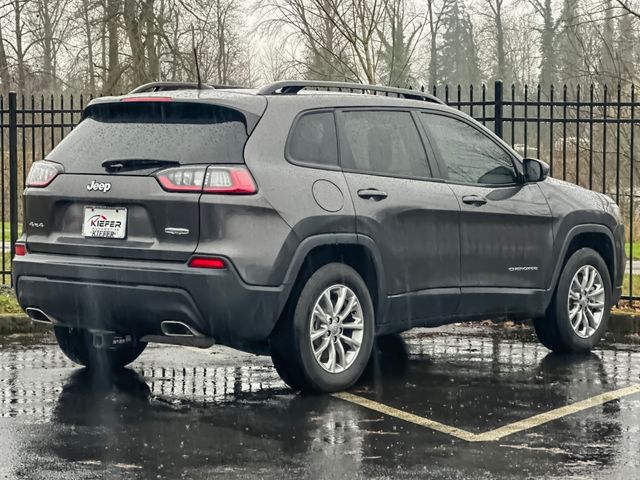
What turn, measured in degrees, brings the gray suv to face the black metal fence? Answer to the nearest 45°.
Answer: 0° — it already faces it

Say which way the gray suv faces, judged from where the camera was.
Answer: facing away from the viewer and to the right of the viewer
